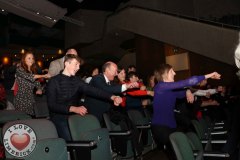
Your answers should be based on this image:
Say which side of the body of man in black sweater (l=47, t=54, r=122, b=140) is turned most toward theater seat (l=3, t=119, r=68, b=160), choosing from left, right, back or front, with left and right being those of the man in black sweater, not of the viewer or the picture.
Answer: right

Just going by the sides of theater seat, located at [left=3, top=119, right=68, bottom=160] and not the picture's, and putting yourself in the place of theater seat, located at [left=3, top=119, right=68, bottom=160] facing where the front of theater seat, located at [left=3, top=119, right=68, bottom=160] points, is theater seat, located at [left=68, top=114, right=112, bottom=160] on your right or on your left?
on your left

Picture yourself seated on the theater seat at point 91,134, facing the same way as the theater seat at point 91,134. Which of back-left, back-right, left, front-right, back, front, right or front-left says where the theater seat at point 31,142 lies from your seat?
right

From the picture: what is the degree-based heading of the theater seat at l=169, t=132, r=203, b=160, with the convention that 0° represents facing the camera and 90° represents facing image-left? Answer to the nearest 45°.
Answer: approximately 315°

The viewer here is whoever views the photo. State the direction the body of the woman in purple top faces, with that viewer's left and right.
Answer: facing to the right of the viewer

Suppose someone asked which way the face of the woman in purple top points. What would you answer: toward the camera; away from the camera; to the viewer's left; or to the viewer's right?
to the viewer's right

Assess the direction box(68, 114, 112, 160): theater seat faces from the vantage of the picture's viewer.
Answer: facing the viewer and to the right of the viewer

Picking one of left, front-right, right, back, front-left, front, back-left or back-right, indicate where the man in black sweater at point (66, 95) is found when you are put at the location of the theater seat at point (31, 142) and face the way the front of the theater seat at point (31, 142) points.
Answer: left
